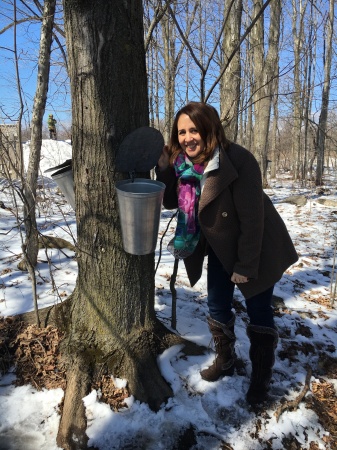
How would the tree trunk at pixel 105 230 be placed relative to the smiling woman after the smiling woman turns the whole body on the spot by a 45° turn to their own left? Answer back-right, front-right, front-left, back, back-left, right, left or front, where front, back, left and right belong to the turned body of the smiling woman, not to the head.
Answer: right

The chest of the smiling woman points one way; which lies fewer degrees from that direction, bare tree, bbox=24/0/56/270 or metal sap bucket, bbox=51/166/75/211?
the metal sap bucket

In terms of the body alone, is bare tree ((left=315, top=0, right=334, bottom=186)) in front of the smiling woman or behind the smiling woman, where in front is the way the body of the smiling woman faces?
behind

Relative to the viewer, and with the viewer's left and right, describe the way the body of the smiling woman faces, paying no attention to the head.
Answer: facing the viewer and to the left of the viewer

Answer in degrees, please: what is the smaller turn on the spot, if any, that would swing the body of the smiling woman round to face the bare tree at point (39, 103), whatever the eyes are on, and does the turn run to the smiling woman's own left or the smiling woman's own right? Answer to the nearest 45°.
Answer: approximately 90° to the smiling woman's own right
